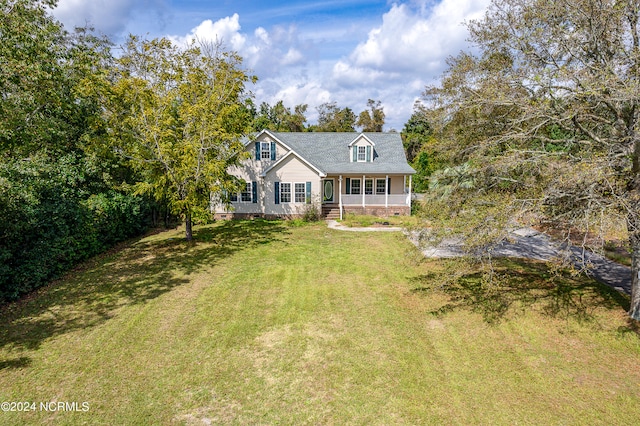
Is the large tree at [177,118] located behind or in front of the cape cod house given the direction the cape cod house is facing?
in front

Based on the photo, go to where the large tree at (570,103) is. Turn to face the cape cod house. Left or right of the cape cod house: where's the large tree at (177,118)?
left

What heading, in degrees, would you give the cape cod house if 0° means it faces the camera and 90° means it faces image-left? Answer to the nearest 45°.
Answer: approximately 0°

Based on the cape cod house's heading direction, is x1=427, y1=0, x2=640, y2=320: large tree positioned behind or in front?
in front

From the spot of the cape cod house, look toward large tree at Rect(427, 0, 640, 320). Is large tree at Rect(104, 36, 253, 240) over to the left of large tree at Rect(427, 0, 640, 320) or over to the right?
right
